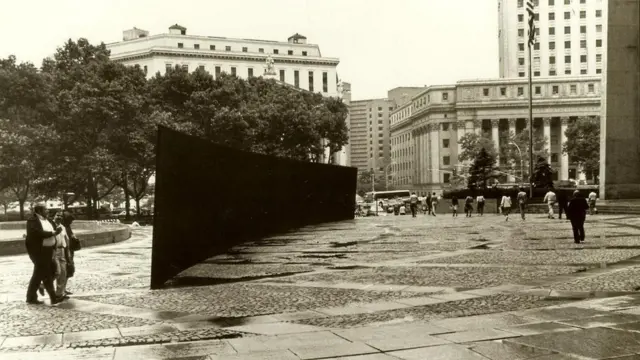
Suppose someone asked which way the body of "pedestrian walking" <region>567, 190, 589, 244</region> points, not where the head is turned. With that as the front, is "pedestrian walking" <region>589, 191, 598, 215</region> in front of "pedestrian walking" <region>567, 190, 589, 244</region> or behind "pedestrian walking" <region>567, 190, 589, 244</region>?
in front

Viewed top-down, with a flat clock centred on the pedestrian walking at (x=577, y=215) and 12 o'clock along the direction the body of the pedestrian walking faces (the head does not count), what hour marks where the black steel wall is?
The black steel wall is roughly at 8 o'clock from the pedestrian walking.

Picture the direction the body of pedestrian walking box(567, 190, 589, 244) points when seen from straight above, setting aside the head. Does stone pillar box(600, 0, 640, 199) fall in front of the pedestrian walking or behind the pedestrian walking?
in front

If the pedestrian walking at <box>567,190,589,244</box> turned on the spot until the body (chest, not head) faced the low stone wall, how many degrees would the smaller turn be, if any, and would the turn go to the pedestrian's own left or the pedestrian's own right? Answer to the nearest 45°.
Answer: approximately 90° to the pedestrian's own left

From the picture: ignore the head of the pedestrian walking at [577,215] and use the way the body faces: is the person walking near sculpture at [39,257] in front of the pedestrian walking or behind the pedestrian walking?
behind

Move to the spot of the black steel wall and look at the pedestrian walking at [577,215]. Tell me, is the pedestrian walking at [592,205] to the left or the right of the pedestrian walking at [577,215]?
left

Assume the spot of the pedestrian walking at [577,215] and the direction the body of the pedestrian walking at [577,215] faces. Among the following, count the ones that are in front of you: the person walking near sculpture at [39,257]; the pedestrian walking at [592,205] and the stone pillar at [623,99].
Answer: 2

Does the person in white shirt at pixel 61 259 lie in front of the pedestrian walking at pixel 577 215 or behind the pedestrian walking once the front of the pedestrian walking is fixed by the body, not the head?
behind

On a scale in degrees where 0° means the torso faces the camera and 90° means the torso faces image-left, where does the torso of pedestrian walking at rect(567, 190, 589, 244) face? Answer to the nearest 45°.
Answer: approximately 180°
